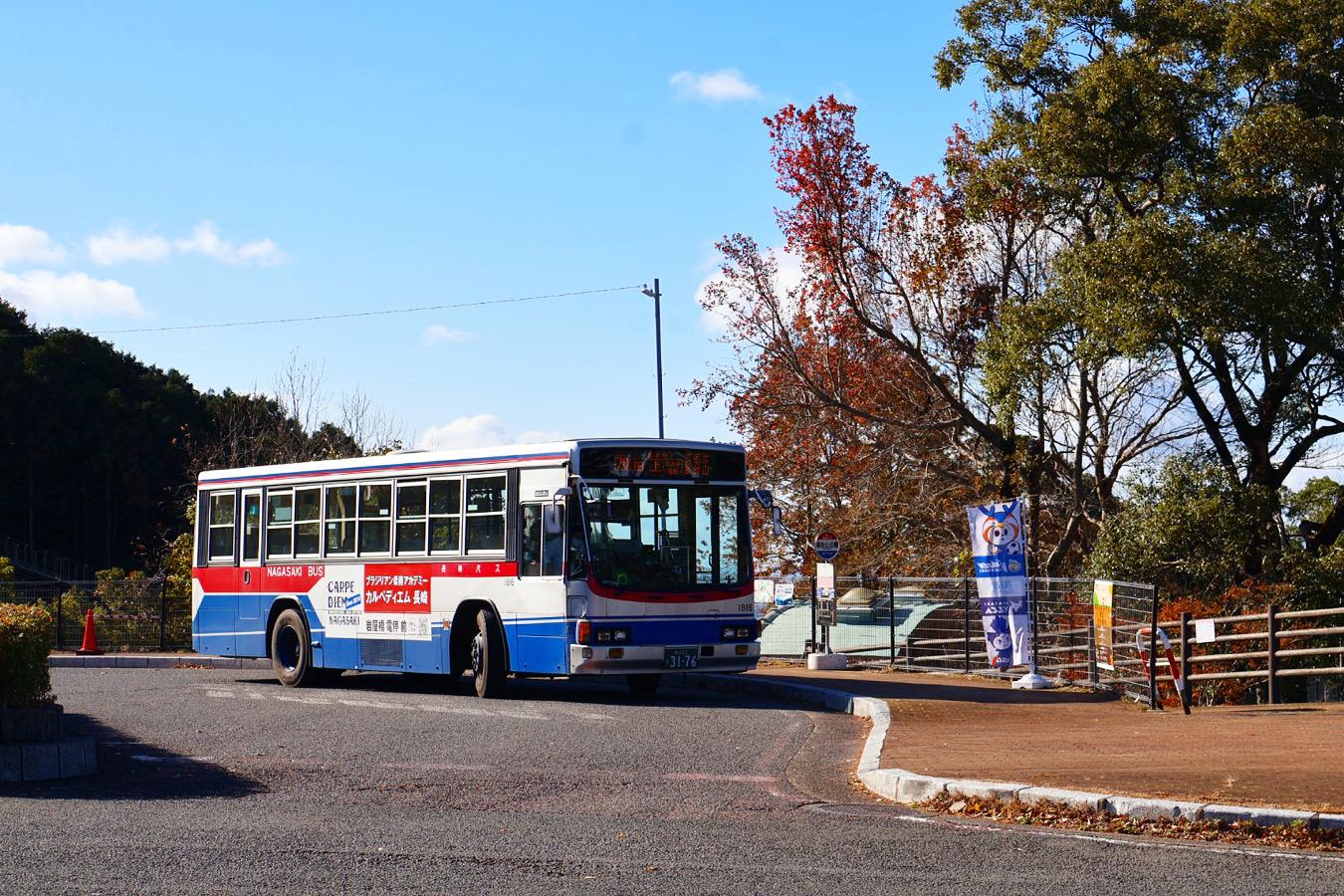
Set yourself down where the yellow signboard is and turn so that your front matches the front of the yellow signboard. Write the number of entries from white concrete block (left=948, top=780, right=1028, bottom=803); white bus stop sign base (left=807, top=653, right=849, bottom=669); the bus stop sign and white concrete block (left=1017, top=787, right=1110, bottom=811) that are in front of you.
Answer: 2

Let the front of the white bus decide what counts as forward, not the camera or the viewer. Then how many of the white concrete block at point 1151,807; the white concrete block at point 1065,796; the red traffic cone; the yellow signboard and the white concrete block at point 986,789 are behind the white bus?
1

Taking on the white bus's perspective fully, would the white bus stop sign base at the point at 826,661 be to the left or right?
on its left

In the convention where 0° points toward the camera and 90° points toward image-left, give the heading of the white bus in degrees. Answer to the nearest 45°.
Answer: approximately 315°

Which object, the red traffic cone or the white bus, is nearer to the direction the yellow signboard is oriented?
the white bus

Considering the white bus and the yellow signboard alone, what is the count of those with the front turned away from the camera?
0

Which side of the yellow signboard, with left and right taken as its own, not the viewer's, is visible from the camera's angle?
front

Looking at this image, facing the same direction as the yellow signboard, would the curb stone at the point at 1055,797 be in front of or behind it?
in front

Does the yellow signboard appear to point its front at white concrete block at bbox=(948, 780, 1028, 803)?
yes

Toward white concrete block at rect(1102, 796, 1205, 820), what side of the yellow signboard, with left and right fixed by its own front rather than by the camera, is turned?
front

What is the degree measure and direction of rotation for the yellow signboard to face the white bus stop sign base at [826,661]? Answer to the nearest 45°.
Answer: approximately 135° to its right

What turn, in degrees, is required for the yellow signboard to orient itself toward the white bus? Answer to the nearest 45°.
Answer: approximately 45° to its right

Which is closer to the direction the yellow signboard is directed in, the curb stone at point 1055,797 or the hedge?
the curb stone

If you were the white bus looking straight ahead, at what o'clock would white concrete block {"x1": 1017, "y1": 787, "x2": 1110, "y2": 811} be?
The white concrete block is roughly at 1 o'clock from the white bus.

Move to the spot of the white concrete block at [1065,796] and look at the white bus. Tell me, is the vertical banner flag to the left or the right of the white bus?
right

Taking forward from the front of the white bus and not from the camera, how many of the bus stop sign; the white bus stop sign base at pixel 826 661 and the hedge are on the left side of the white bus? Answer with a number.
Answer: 2

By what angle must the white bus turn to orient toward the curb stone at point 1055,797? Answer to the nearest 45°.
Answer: approximately 45° to its right

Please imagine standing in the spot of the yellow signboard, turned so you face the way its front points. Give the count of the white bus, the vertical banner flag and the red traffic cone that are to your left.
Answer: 0
